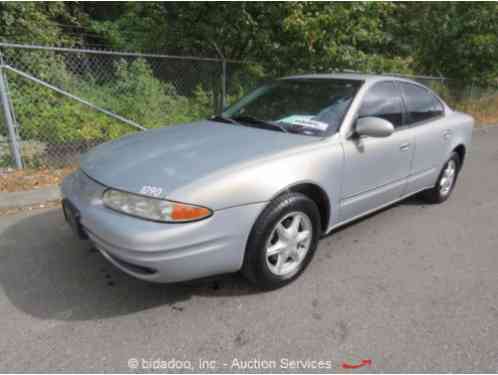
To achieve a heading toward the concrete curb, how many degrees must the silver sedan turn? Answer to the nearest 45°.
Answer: approximately 90° to its right

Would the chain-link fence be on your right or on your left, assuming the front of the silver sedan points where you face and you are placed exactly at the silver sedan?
on your right

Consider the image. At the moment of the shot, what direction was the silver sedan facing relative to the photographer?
facing the viewer and to the left of the viewer
